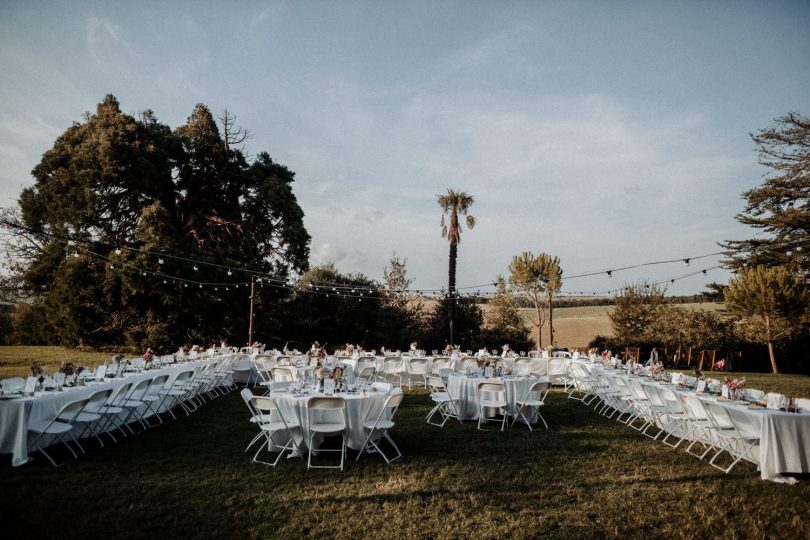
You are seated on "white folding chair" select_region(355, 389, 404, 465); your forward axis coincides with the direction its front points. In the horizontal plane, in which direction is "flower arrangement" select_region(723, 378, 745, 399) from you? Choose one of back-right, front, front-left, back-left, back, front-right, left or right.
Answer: back-right

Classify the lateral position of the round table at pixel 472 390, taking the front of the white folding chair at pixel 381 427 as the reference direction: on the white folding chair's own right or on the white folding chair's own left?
on the white folding chair's own right

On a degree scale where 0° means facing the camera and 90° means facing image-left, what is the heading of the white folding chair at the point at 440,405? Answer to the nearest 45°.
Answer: approximately 225°

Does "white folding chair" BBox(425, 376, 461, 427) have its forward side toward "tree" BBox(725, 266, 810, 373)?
yes

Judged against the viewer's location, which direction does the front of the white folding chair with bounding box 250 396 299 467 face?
facing away from the viewer and to the right of the viewer

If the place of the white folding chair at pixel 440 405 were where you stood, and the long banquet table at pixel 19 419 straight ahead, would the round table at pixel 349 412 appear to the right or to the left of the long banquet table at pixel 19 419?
left

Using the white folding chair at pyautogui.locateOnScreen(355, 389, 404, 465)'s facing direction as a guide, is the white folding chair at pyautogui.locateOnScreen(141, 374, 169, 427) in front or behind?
in front

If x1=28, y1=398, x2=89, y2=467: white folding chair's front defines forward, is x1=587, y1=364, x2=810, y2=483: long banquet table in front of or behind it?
behind

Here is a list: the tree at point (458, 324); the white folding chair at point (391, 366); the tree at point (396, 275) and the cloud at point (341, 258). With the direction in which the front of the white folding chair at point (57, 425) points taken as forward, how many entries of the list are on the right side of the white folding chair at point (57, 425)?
4

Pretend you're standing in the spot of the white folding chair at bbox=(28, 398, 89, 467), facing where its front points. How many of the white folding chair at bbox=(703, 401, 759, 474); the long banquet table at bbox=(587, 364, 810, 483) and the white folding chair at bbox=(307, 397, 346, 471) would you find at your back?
3

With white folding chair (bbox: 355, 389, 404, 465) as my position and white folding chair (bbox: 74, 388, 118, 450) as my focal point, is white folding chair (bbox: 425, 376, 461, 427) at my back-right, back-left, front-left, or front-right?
back-right

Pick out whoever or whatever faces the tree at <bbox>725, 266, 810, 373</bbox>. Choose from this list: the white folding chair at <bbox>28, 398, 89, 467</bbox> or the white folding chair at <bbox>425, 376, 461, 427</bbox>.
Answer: the white folding chair at <bbox>425, 376, 461, 427</bbox>

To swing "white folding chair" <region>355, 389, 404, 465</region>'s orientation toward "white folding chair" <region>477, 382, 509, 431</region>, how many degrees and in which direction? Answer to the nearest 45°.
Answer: approximately 90° to its right

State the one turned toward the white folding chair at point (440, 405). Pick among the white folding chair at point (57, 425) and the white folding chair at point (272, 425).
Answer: the white folding chair at point (272, 425)

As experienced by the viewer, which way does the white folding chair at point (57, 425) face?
facing away from the viewer and to the left of the viewer
